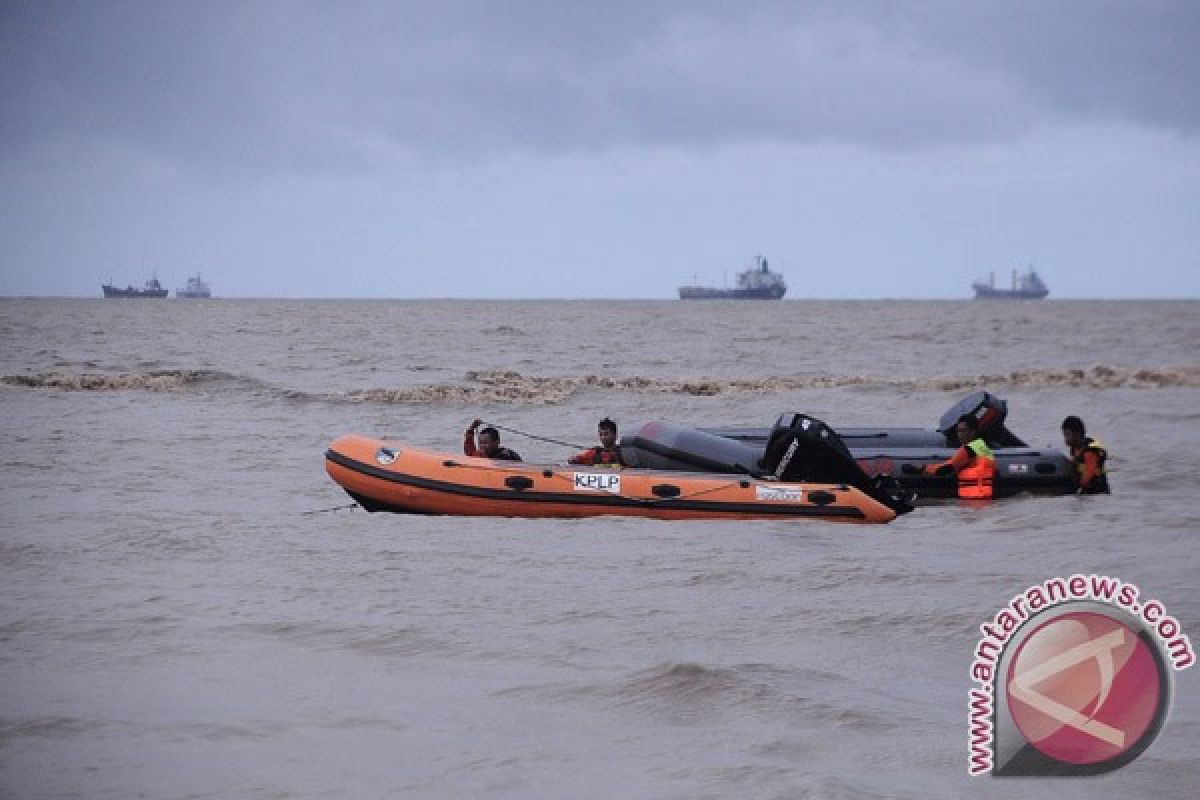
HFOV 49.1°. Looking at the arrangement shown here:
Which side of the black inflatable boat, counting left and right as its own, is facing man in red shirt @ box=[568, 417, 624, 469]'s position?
front

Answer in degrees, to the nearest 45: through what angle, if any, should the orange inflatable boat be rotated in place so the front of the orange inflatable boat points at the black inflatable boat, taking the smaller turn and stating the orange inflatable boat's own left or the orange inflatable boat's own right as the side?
approximately 135° to the orange inflatable boat's own right

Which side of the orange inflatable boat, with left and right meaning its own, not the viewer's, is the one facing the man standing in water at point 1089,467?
back

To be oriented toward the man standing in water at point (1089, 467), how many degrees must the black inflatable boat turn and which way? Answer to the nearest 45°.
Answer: approximately 180°

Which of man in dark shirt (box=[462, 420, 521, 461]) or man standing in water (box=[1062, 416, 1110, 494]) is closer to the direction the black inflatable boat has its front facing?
the man in dark shirt

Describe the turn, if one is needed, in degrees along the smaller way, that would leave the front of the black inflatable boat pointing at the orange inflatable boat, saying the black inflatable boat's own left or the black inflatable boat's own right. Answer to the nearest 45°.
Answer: approximately 45° to the black inflatable boat's own left

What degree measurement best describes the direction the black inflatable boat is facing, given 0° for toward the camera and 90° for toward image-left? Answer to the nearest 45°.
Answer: approximately 90°

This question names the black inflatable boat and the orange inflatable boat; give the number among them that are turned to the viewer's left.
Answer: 2

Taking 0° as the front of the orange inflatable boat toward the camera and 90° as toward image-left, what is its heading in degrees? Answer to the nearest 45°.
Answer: approximately 90°
